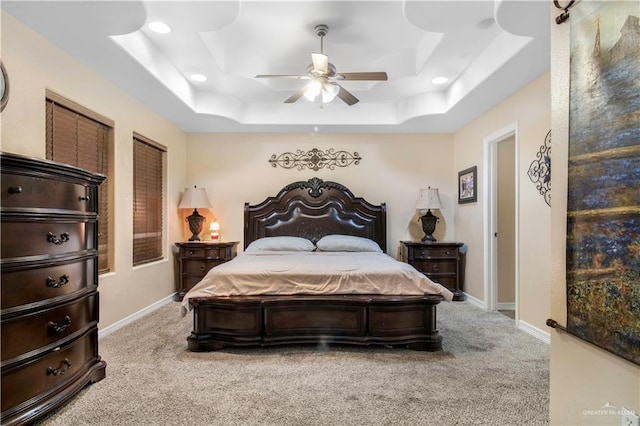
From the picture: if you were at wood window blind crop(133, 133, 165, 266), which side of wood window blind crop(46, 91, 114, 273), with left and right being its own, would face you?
left

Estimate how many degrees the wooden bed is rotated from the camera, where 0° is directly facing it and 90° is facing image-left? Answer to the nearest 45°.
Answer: approximately 0°

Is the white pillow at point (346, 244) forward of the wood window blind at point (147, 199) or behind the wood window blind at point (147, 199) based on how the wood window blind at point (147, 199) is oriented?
forward

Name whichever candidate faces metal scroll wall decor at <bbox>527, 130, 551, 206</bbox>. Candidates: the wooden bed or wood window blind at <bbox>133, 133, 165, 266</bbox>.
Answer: the wood window blind

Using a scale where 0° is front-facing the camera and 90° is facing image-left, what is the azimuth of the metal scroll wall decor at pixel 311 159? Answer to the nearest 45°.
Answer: approximately 0°

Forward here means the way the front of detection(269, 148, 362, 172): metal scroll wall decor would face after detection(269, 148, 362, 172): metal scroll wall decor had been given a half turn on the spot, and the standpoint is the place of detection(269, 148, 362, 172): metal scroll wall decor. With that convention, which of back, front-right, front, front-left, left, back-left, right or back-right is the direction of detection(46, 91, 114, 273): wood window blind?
back-left

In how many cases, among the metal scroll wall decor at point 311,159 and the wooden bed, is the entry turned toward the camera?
2

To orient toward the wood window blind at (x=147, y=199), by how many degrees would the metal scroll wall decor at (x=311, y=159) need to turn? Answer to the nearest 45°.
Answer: approximately 45° to its right

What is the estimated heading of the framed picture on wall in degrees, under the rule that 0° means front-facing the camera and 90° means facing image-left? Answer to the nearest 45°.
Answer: approximately 45°
